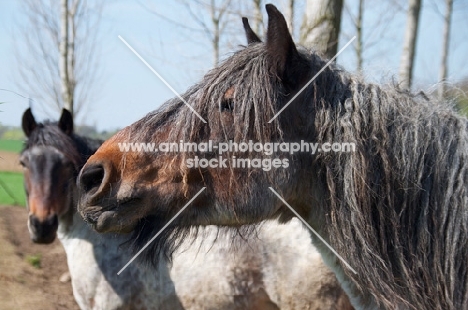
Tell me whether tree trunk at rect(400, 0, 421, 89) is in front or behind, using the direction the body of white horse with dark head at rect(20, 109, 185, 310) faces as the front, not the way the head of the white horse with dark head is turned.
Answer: behind

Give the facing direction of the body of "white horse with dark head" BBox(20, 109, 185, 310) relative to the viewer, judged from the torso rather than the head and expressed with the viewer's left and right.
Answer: facing the viewer and to the left of the viewer

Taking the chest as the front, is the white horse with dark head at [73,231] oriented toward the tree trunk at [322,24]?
no
